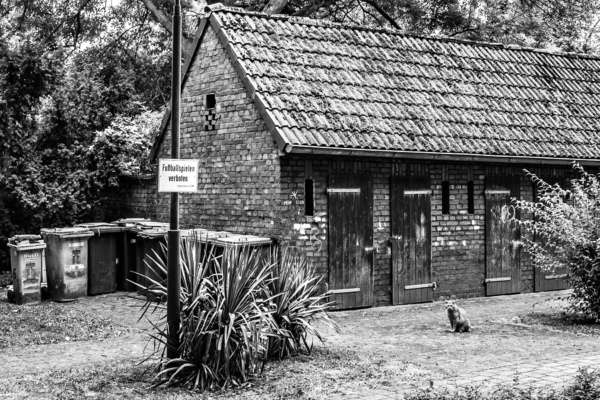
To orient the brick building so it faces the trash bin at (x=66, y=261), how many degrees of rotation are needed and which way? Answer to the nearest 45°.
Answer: approximately 135° to its right

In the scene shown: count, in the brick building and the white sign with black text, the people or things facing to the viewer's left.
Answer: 0

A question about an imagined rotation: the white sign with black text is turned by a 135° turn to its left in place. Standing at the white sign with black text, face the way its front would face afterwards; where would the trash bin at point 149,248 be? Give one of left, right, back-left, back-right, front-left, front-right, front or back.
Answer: front-left

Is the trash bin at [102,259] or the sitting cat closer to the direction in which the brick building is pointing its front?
the sitting cat

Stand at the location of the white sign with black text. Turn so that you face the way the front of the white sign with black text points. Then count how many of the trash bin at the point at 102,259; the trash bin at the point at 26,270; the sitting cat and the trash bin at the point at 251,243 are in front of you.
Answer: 0

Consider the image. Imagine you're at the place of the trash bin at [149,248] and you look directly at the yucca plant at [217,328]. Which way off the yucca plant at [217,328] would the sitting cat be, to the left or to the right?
left

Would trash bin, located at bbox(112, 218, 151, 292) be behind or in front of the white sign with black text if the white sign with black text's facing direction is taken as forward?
behind

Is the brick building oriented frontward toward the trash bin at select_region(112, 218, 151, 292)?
no

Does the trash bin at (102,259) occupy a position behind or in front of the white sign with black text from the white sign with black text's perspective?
behind

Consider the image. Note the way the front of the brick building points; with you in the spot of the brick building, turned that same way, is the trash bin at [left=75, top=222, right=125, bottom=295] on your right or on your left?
on your right

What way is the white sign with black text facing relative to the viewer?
toward the camera

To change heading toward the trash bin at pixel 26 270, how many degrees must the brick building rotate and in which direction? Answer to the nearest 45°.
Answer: approximately 135° to its right

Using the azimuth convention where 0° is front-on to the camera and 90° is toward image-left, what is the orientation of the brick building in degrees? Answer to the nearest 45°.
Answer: approximately 315°

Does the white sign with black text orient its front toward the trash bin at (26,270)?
no

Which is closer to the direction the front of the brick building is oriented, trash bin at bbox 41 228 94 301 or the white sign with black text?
the white sign with black text

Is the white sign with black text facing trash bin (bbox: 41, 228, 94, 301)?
no

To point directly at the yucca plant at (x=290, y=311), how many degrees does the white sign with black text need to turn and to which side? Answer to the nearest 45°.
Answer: approximately 135° to its left

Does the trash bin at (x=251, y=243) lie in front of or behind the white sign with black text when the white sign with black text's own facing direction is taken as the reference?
behind
